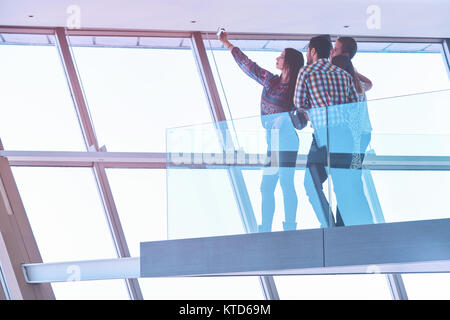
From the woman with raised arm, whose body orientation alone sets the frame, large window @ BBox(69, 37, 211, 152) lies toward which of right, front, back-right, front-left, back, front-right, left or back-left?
front-right

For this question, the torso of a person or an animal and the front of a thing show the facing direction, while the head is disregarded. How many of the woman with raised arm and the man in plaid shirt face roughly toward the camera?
0

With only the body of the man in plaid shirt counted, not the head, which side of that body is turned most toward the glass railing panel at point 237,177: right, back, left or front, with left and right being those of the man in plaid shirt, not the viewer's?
left

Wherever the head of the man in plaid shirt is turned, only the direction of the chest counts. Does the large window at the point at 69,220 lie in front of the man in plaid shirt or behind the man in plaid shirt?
in front

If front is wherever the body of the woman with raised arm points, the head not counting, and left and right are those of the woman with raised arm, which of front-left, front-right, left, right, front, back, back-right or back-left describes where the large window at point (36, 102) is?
front-right

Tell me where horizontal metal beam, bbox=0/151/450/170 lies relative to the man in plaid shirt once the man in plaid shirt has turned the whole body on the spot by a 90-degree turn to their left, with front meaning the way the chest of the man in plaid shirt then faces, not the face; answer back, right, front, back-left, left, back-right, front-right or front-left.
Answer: right

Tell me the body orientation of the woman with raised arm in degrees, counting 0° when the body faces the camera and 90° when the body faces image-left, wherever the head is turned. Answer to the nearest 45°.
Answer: approximately 90°

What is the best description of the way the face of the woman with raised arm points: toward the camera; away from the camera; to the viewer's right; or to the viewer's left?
to the viewer's left

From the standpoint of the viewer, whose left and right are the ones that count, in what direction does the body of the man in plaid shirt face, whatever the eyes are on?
facing away from the viewer and to the left of the viewer
